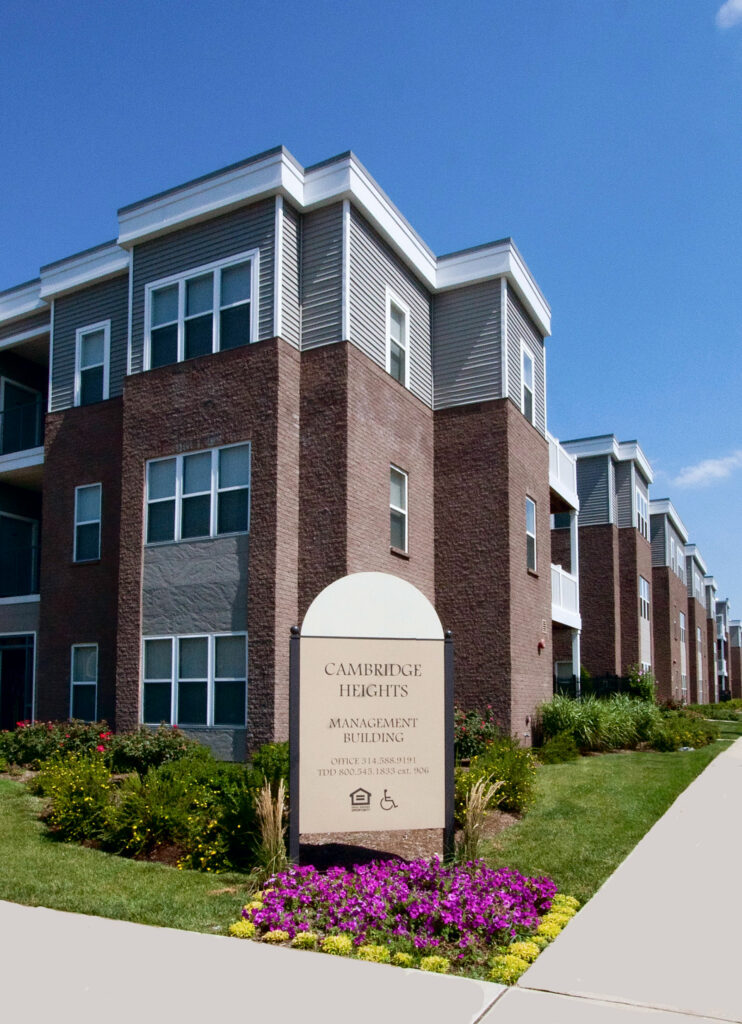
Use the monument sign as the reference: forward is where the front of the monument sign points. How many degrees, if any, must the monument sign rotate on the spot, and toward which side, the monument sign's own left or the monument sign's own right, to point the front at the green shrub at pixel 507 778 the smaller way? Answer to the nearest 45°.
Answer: approximately 135° to the monument sign's own left

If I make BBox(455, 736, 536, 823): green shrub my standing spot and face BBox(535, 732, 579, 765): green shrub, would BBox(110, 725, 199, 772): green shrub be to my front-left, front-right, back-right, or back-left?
front-left

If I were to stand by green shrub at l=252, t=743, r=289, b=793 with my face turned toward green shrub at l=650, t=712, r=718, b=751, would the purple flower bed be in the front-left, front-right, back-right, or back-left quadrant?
back-right

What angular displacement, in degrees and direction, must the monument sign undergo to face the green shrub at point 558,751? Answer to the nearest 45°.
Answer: approximately 180°

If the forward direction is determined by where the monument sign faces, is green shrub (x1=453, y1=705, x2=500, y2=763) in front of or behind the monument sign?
behind

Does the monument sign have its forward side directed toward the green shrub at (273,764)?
no

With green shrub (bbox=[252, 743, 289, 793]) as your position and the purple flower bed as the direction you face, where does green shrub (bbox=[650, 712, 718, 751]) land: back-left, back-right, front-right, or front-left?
back-left

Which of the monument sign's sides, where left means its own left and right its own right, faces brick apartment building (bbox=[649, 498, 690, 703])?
back

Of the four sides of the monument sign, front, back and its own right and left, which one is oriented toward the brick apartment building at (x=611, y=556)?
back

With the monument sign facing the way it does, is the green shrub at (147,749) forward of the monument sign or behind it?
behind

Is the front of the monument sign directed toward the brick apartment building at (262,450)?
no

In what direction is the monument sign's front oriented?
toward the camera

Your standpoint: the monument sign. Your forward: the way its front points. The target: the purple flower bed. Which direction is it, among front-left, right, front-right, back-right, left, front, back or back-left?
front

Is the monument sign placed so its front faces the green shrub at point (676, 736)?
no
